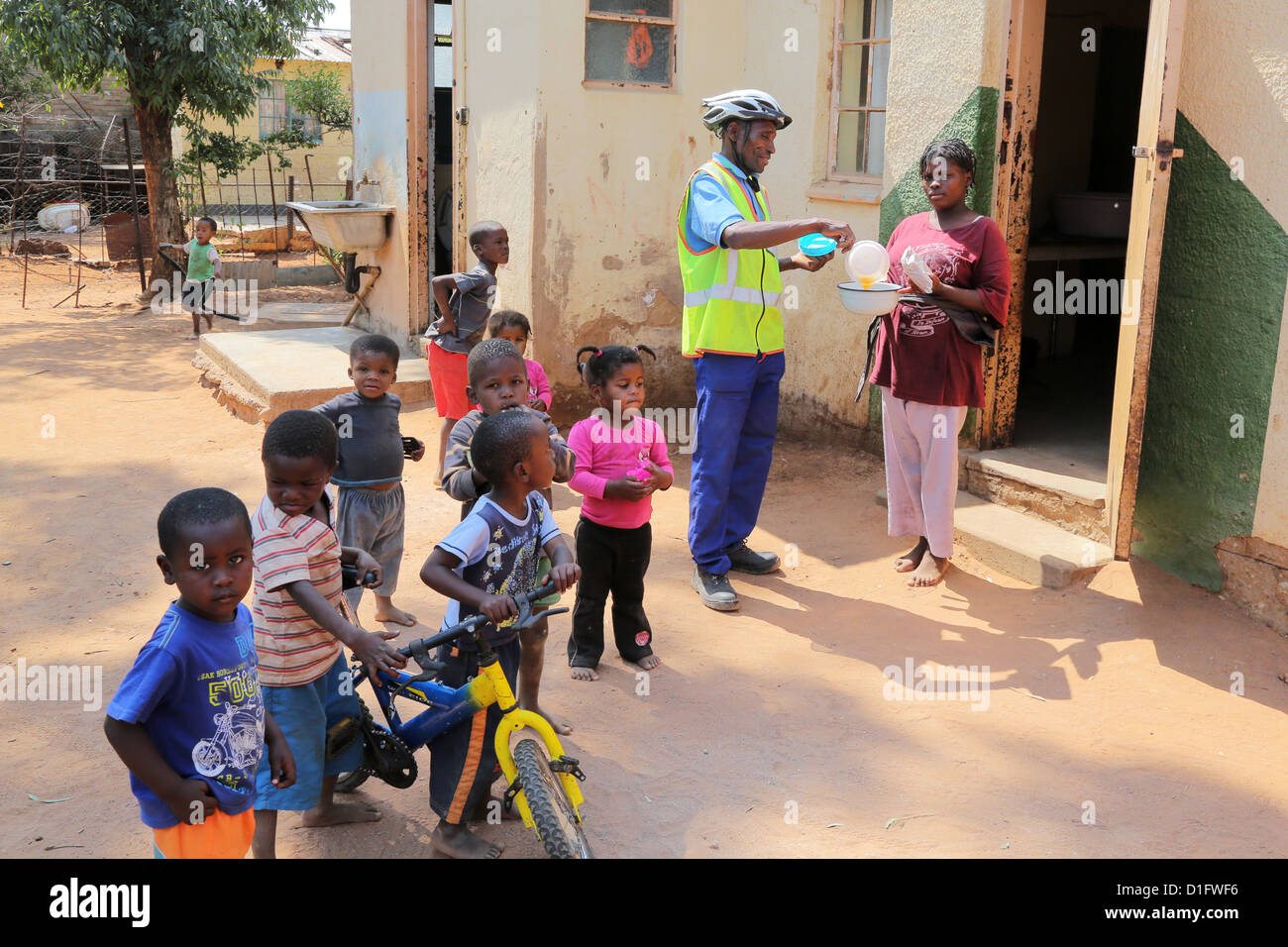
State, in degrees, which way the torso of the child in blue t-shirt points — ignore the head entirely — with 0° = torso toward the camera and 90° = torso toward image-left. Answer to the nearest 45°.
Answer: approximately 315°

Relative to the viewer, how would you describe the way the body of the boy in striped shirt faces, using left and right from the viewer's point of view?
facing the viewer and to the right of the viewer

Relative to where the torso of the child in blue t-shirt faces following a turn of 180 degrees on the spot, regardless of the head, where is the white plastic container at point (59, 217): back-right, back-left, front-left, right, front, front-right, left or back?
front-right

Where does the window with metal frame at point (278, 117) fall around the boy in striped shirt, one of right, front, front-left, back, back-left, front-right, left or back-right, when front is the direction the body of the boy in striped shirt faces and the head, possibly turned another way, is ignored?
back-left

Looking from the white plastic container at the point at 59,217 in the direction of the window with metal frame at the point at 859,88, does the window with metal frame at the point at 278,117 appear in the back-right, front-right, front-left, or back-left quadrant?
back-left

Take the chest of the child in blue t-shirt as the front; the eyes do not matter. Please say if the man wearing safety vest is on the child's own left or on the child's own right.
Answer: on the child's own left

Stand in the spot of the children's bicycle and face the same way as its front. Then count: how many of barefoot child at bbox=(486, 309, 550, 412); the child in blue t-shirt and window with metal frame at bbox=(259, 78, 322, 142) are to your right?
1

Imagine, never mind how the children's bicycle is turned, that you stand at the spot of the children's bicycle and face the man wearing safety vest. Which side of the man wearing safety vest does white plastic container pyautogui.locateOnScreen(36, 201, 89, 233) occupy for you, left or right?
left

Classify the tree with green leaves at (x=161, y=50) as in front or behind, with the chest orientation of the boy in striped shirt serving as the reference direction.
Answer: behind

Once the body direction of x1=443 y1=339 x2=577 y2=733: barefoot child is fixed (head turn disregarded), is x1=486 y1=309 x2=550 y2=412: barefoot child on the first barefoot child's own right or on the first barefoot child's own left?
on the first barefoot child's own left
